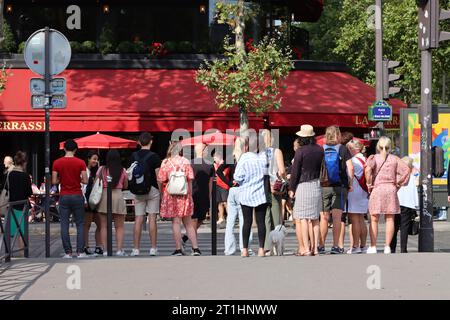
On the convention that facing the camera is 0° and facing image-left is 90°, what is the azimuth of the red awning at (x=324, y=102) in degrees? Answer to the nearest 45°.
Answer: approximately 0°

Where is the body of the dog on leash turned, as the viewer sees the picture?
away from the camera

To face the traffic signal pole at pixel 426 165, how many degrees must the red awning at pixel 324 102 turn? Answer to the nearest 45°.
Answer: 0° — it already faces it

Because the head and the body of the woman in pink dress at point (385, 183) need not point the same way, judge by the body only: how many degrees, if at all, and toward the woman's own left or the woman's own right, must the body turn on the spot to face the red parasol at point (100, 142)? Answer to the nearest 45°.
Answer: approximately 45° to the woman's own left

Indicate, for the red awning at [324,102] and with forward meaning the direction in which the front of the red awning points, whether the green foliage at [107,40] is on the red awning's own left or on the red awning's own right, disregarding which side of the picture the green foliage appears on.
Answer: on the red awning's own right

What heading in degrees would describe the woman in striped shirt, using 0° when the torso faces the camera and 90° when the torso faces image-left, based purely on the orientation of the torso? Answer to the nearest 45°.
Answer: approximately 180°

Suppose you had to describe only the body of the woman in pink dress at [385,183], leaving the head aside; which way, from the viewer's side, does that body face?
away from the camera

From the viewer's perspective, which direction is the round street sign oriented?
away from the camera
